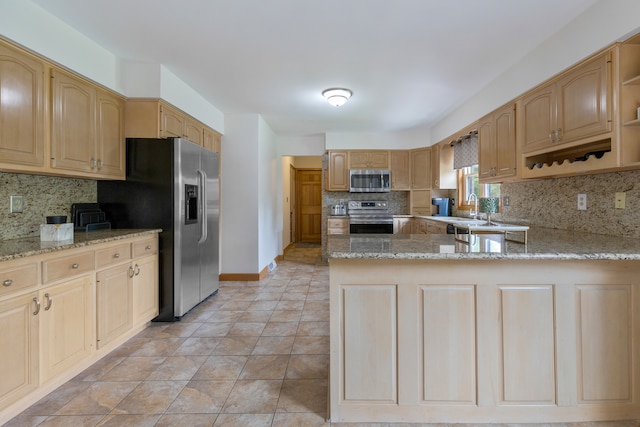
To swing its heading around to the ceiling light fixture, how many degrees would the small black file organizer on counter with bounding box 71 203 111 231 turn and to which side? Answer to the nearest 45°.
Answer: approximately 45° to its left

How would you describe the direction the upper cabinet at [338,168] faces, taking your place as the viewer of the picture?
facing the viewer

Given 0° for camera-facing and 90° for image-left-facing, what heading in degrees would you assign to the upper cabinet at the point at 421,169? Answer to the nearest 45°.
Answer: approximately 45°

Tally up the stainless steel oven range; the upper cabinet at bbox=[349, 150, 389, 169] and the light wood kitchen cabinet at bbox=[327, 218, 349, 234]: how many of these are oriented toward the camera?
3

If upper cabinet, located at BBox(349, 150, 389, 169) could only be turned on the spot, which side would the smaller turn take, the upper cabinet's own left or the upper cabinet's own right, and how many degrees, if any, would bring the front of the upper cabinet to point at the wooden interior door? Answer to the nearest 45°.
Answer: approximately 135° to the upper cabinet's own right

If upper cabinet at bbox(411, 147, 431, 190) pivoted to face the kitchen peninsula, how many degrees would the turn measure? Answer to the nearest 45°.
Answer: approximately 45° to its left

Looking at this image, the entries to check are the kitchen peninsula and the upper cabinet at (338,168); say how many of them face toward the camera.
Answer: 2

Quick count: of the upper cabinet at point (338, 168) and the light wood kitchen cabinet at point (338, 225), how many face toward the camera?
2

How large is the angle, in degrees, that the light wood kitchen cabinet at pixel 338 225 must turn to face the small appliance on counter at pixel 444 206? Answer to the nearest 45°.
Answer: approximately 90° to its left

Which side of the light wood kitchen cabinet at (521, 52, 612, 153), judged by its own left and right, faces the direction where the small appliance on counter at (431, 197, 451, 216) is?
right

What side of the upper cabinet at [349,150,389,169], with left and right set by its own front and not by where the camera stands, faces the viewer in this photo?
front

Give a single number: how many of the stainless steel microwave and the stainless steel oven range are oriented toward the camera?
2

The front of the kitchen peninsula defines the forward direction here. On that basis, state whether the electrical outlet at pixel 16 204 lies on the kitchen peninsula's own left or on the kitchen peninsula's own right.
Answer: on the kitchen peninsula's own right

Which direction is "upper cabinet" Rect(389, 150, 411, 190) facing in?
toward the camera

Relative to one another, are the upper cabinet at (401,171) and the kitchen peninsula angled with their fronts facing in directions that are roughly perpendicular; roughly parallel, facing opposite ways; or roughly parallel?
roughly parallel

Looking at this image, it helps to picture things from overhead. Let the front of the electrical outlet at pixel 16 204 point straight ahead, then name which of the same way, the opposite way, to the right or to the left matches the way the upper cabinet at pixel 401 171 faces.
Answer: to the right
